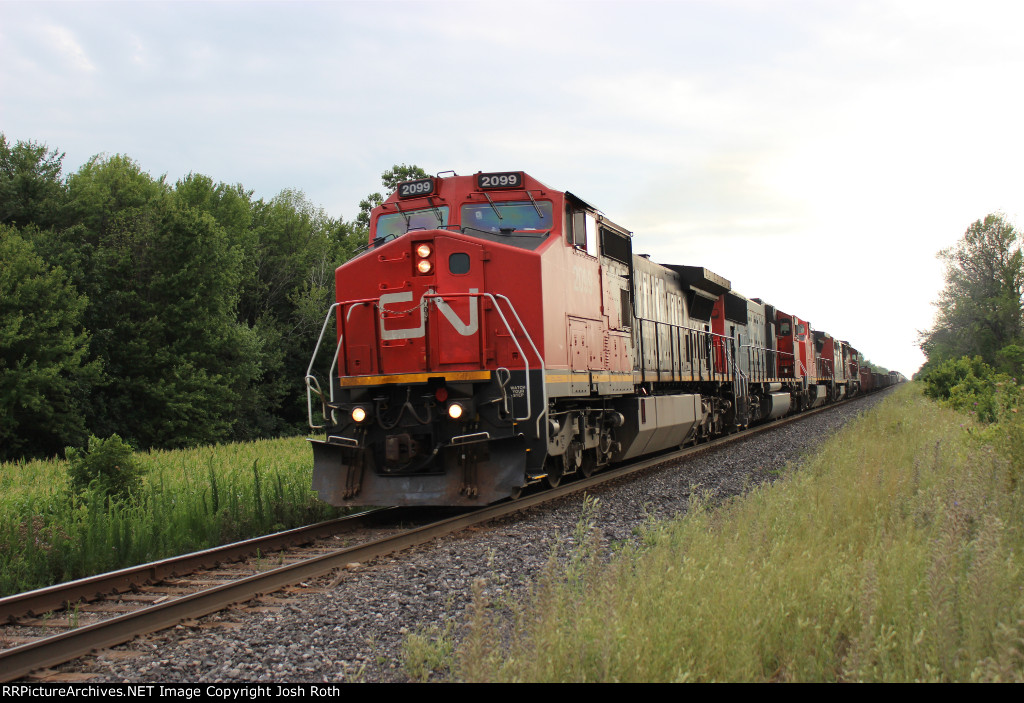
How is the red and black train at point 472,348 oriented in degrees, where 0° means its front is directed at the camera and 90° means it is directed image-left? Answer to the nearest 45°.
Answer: approximately 45°
